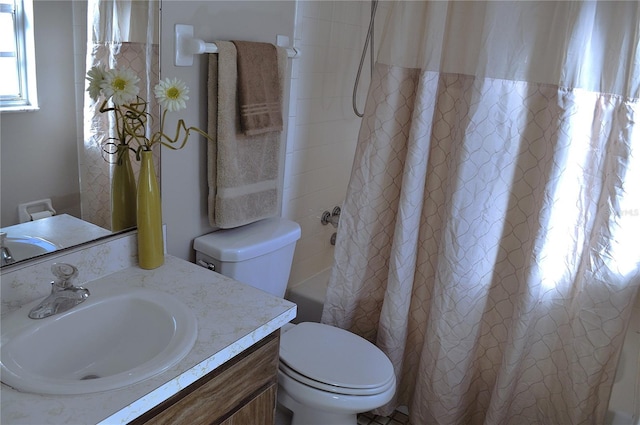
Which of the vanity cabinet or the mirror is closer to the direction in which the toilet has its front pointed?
the vanity cabinet

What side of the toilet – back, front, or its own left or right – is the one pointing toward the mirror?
right

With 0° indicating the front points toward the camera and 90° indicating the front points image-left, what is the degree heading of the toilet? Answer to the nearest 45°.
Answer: approximately 315°

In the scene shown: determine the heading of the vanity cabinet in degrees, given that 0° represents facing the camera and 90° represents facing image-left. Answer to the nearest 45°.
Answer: approximately 315°

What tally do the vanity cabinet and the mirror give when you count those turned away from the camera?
0

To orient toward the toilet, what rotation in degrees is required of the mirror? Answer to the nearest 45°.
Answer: approximately 45° to its left

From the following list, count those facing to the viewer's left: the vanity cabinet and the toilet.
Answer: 0
